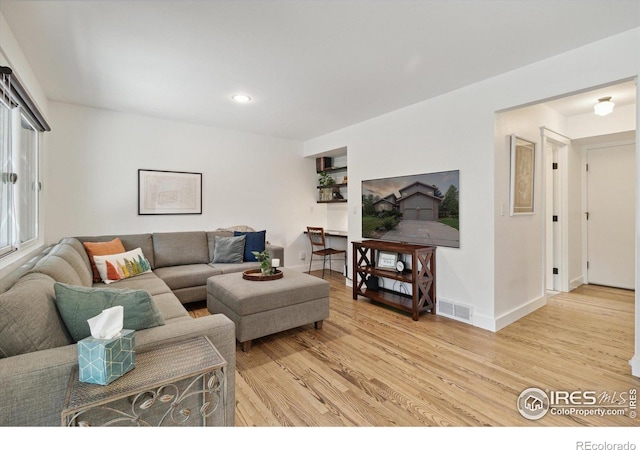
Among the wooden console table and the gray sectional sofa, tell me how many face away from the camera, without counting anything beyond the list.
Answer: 0
